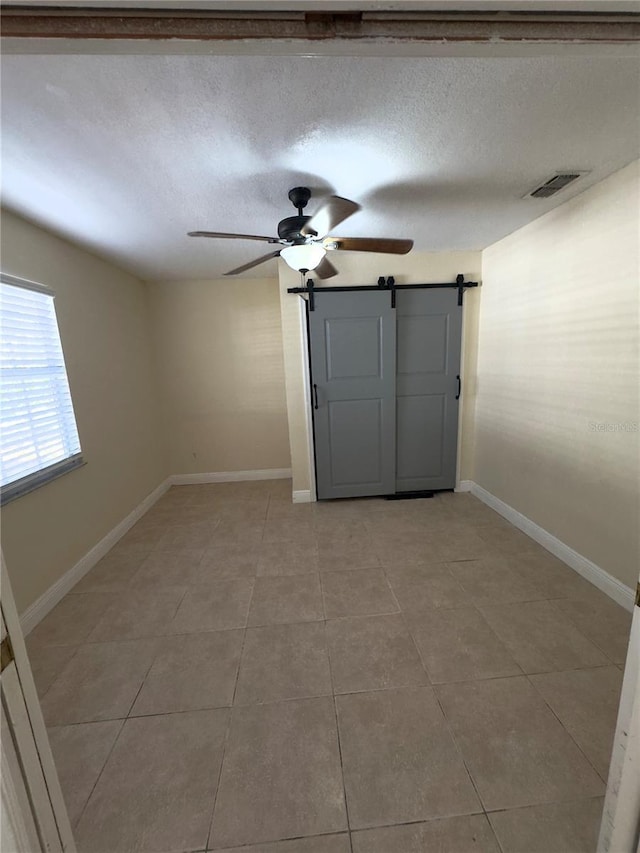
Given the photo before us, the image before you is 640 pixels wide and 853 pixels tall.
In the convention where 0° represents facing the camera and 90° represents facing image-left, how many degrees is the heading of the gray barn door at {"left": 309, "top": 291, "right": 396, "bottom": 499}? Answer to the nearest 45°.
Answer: approximately 0°

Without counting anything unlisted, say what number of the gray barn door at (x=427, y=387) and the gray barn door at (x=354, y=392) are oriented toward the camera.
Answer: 2

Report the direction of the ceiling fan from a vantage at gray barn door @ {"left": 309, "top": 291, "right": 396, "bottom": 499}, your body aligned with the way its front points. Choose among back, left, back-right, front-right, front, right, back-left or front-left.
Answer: front

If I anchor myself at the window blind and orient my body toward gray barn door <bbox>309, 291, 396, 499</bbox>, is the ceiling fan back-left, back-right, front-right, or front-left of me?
front-right

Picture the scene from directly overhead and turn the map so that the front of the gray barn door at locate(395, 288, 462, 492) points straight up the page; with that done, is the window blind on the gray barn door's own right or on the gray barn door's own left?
on the gray barn door's own right

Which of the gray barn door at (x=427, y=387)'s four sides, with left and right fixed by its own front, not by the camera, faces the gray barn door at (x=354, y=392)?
right

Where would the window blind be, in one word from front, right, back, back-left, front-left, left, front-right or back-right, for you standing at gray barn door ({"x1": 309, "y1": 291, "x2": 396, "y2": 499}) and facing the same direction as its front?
front-right

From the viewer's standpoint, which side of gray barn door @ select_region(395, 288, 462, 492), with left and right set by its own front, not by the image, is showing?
front

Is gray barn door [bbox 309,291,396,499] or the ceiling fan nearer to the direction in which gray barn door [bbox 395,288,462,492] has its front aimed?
the ceiling fan

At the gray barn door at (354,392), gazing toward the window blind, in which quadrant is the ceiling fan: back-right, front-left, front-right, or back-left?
front-left

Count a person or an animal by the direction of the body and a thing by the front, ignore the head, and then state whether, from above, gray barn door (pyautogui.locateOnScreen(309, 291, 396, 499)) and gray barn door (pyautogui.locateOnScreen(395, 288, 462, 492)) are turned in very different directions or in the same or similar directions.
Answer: same or similar directions

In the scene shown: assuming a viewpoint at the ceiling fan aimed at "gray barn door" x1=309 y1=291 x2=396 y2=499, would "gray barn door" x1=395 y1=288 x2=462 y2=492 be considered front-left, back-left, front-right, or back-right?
front-right

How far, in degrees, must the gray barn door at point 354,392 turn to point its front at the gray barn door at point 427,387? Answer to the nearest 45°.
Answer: approximately 90° to its left
